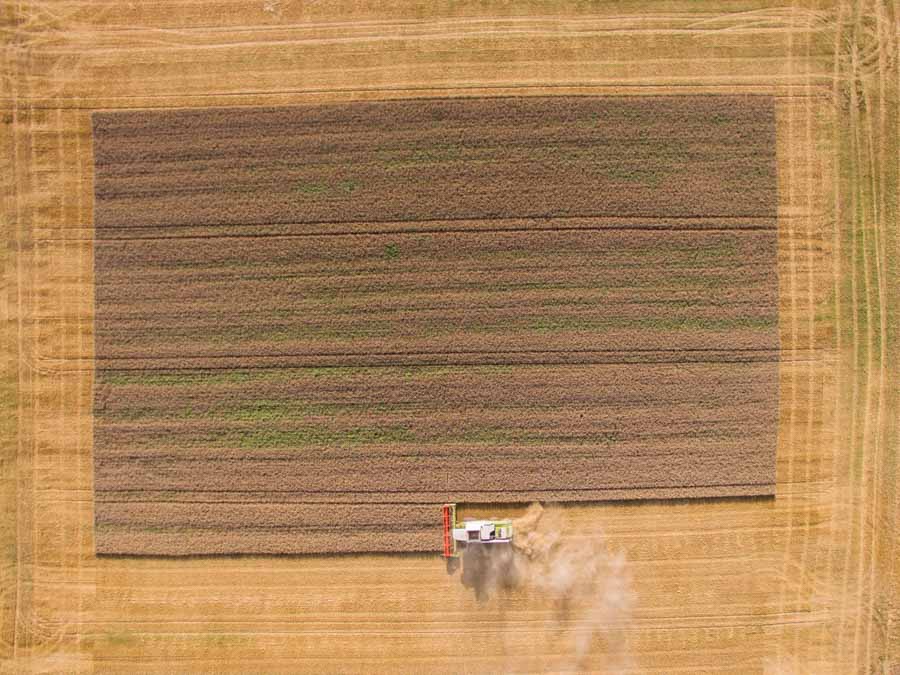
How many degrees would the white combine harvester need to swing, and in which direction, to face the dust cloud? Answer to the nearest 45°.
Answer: approximately 180°

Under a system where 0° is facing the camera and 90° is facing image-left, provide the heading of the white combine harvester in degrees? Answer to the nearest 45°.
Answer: approximately 90°
